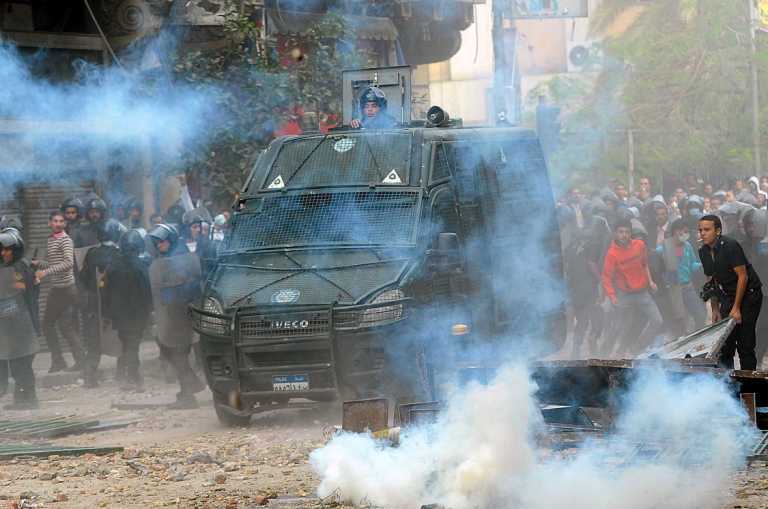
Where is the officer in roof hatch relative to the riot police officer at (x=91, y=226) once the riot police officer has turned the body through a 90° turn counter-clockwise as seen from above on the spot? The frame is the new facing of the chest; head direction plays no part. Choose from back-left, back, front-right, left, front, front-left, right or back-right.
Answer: front-right

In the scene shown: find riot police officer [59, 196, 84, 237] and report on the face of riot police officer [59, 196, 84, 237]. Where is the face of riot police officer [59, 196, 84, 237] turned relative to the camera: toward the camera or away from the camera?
toward the camera

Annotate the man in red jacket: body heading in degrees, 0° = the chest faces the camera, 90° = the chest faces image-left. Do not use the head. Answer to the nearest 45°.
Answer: approximately 0°

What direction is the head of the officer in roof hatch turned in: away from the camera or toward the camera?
toward the camera

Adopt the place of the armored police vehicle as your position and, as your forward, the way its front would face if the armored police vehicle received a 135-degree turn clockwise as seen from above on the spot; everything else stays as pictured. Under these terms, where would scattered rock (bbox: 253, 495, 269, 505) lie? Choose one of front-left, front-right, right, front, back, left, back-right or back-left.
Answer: back

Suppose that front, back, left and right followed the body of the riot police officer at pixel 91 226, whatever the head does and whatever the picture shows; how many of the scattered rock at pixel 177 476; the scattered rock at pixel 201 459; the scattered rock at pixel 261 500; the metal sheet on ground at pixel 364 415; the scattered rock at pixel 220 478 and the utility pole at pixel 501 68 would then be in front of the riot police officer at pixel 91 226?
5

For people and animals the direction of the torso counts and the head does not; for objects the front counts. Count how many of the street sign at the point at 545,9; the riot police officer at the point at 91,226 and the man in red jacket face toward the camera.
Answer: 3

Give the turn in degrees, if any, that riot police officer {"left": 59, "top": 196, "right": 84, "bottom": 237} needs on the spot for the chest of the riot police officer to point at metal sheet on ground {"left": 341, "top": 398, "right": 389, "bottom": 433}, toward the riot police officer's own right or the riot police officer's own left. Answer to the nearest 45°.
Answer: approximately 45° to the riot police officer's own left

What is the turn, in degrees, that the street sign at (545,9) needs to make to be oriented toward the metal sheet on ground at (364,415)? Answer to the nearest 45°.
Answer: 0° — it already faces it

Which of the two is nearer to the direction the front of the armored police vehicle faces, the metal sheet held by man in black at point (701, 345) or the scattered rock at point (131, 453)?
the scattered rock

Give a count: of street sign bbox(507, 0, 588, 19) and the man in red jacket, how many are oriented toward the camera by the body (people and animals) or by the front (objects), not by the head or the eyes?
2

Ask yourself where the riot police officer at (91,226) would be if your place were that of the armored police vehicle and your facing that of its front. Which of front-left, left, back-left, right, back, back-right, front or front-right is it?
right

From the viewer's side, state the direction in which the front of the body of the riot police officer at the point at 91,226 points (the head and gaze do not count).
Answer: toward the camera

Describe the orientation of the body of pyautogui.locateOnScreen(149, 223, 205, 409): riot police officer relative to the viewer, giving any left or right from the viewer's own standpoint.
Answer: facing the viewer and to the left of the viewer

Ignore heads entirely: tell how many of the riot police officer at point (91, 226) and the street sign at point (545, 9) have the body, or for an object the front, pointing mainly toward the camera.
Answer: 2

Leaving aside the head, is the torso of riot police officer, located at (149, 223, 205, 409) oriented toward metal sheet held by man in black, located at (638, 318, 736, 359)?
no
